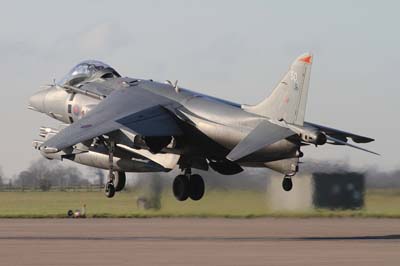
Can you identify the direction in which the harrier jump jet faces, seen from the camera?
facing away from the viewer and to the left of the viewer
